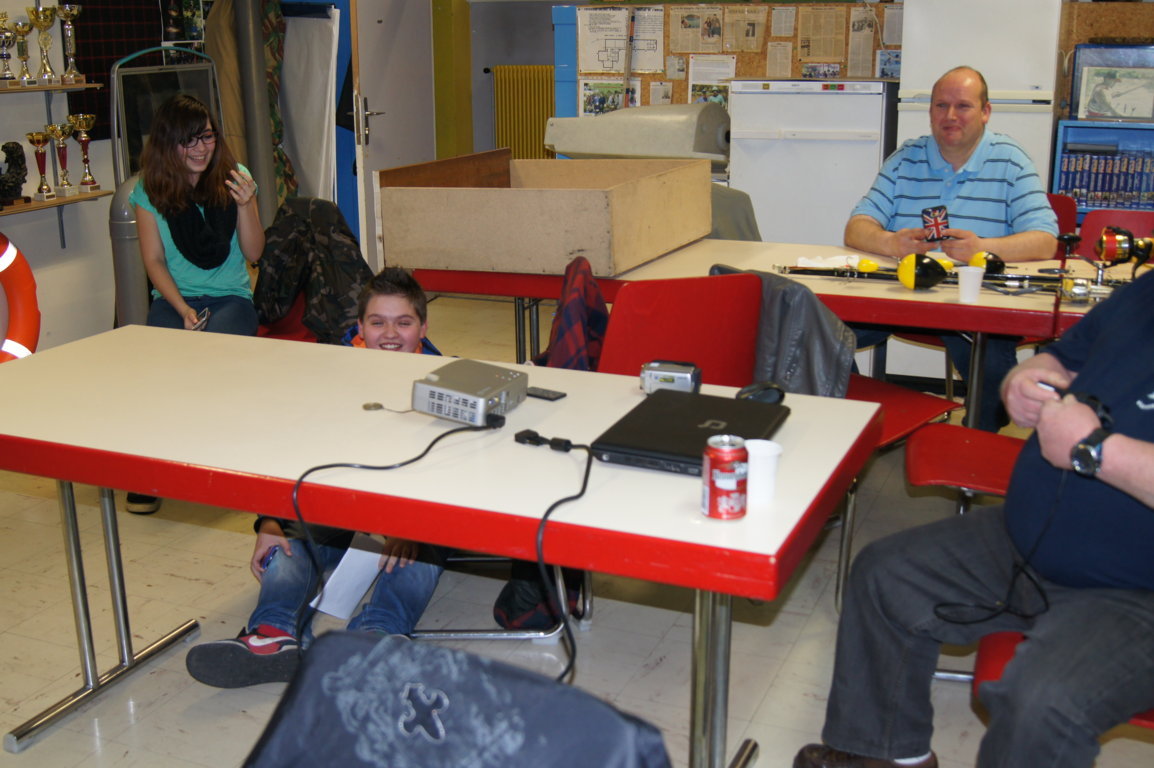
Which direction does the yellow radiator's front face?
toward the camera

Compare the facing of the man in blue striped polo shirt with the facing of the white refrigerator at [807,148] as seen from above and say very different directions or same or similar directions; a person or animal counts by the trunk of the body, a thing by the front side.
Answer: same or similar directions

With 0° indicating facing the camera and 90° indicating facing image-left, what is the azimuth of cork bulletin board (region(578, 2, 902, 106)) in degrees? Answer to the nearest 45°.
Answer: approximately 0°

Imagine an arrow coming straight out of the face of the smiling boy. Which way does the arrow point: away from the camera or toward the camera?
toward the camera

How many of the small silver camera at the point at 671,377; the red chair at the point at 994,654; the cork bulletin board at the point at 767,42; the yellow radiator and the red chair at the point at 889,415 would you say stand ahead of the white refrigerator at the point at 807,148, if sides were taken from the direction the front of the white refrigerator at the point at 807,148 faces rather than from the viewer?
3

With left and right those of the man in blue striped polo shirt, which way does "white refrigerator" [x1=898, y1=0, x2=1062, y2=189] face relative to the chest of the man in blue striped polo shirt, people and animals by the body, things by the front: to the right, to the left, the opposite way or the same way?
the same way

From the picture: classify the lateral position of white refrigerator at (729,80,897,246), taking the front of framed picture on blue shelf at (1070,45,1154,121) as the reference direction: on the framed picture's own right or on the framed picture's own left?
on the framed picture's own right

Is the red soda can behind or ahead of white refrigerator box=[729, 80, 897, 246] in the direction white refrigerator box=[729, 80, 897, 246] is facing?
ahead

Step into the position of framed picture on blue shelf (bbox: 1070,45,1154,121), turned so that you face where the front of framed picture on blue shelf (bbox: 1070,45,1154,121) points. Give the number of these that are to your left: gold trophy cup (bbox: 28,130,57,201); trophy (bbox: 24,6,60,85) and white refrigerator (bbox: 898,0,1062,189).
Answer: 0

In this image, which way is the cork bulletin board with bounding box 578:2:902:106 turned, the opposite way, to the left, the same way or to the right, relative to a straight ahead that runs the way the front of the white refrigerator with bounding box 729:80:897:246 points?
the same way

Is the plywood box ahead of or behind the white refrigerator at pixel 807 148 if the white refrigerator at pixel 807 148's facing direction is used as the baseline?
ahead

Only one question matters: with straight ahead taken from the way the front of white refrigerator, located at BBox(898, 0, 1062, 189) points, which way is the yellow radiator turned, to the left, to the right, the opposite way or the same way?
the same way

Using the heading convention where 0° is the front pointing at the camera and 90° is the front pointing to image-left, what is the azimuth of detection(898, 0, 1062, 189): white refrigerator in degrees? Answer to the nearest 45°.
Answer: approximately 0°

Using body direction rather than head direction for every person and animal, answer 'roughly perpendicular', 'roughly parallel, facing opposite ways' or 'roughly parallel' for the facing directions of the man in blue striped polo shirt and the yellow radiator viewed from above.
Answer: roughly parallel

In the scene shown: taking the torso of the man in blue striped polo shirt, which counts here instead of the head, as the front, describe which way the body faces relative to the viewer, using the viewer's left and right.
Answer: facing the viewer

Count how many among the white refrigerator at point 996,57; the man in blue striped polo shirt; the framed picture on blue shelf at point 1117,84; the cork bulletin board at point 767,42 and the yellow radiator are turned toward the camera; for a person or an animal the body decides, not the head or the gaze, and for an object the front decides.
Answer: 5

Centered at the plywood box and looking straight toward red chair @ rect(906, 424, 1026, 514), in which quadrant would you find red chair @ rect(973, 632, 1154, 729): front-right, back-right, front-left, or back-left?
front-right

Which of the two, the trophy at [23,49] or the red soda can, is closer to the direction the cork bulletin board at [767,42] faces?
the red soda can

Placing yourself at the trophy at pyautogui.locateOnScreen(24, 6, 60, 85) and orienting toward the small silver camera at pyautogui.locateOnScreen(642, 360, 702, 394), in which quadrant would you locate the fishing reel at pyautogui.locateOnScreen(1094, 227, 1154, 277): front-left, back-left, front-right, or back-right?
front-left

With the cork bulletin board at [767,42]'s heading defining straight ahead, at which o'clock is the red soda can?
The red soda can is roughly at 12 o'clock from the cork bulletin board.

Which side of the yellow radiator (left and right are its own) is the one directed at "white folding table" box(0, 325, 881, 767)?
front

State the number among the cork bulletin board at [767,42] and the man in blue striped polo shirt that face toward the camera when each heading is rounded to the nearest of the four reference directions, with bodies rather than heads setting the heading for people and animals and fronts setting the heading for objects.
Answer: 2
